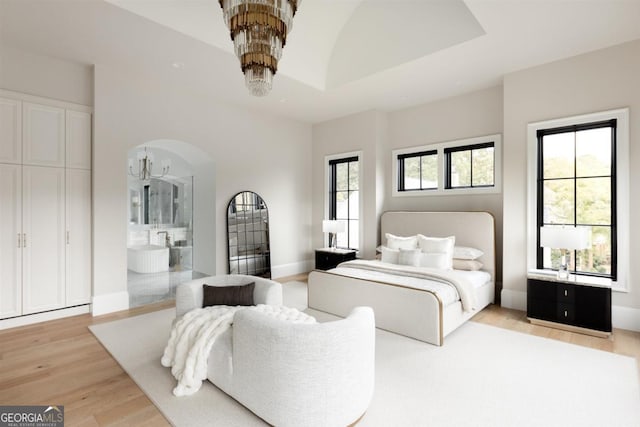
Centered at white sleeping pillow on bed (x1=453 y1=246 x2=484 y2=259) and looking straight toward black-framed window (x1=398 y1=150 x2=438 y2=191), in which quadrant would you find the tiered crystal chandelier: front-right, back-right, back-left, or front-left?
back-left

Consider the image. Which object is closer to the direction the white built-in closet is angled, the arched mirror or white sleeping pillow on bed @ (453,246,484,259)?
the white sleeping pillow on bed

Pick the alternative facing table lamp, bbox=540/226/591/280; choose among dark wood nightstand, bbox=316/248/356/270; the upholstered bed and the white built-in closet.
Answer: the white built-in closet

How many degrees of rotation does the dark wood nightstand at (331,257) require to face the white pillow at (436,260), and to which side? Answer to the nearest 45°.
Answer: approximately 90° to its left

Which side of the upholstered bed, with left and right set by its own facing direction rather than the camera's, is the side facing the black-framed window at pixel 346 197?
right

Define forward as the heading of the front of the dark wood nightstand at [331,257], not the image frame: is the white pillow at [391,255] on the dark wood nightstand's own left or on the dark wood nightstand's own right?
on the dark wood nightstand's own left

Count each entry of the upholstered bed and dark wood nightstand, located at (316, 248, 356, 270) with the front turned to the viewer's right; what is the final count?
0

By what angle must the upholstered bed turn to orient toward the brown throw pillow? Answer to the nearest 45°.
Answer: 0° — it already faces it

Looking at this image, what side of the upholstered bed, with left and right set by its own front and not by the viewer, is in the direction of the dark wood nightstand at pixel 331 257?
right

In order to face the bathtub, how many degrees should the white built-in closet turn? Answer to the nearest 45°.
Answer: approximately 90° to its left
